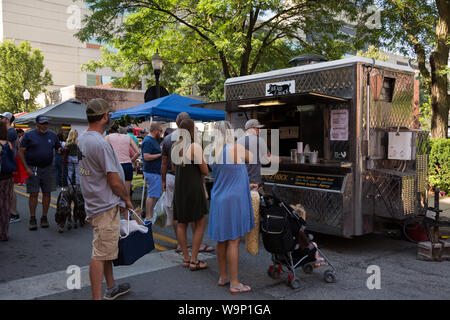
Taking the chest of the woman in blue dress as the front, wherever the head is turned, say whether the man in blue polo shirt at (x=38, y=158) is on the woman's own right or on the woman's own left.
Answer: on the woman's own left

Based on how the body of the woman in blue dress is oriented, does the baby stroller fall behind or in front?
in front

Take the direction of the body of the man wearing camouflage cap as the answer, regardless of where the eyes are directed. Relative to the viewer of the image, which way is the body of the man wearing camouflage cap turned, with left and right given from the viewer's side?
facing away from the viewer and to the right of the viewer

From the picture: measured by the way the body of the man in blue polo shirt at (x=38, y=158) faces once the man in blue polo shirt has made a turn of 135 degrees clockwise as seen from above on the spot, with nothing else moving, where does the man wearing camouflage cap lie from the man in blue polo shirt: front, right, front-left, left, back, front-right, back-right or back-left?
back-left

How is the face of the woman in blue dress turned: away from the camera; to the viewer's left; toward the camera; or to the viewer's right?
away from the camera

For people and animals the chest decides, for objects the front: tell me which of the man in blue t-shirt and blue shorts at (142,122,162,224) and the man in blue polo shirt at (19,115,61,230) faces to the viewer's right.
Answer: the man in blue t-shirt and blue shorts at (142,122,162,224)

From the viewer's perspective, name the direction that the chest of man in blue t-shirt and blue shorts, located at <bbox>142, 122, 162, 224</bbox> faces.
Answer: to the viewer's right

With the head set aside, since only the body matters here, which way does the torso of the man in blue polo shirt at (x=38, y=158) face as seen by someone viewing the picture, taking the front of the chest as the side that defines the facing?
toward the camera

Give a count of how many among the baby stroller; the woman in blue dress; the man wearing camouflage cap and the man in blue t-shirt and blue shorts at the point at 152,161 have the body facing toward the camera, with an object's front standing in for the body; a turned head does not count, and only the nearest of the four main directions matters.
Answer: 0

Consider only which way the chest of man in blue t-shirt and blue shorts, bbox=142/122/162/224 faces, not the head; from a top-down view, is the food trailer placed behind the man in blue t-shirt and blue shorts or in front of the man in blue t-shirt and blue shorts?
in front
